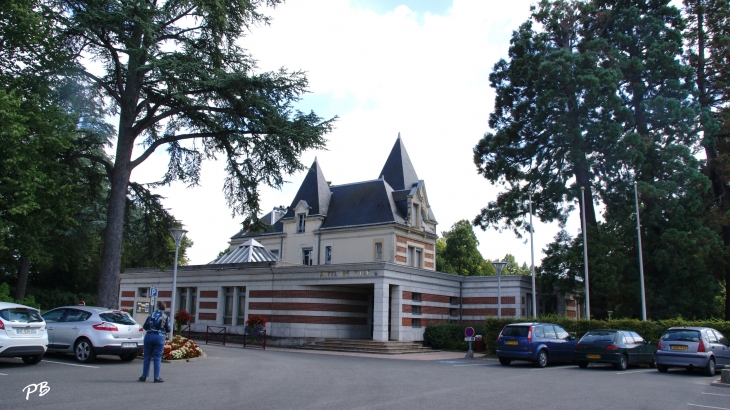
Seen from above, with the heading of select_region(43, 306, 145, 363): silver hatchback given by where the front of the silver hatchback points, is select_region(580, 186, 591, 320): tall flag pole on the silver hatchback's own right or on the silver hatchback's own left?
on the silver hatchback's own right

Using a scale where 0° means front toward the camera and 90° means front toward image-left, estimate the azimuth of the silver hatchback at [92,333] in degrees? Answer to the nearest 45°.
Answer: approximately 135°

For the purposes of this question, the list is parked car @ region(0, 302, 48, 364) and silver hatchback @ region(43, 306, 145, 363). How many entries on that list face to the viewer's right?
0

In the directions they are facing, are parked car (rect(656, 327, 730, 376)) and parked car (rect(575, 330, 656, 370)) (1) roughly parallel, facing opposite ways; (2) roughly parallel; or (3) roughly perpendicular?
roughly parallel

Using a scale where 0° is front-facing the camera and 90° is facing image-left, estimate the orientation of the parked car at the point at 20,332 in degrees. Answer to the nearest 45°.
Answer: approximately 135°

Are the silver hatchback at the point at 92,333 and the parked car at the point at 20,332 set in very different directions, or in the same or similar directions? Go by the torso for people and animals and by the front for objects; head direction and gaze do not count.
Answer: same or similar directions

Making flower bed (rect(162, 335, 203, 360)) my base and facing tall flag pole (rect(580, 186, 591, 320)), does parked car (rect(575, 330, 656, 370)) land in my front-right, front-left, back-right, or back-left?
front-right

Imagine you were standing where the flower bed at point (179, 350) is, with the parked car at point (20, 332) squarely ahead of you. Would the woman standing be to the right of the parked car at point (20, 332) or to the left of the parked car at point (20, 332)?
left
